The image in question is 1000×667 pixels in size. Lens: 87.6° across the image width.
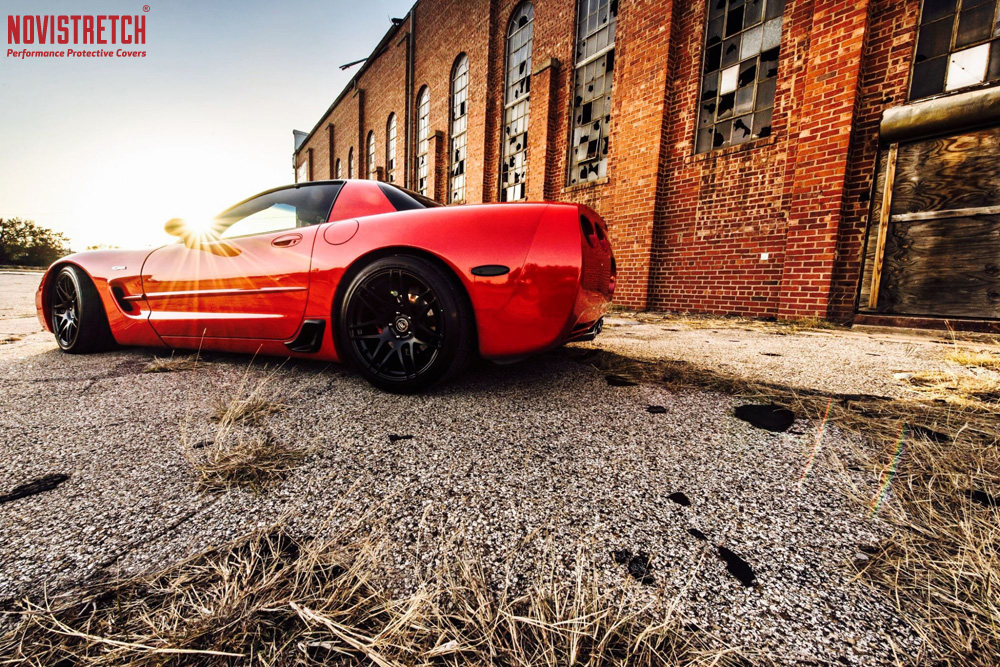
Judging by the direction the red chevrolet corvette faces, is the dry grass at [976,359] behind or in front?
behind

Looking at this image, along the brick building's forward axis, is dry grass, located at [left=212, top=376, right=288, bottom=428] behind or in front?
in front

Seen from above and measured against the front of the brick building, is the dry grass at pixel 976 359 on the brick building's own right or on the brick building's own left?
on the brick building's own left

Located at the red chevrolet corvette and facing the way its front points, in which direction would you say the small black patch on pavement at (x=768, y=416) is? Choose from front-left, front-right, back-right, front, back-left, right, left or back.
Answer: back

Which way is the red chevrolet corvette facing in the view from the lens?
facing away from the viewer and to the left of the viewer

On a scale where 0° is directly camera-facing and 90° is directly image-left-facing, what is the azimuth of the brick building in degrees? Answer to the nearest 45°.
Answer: approximately 45°

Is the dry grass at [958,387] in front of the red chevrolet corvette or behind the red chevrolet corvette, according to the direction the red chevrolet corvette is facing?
behind

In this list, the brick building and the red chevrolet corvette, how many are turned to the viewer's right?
0

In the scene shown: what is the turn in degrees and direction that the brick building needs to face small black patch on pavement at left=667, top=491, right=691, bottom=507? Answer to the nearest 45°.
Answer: approximately 45° to its left

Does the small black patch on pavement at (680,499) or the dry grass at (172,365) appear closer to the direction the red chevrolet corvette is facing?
the dry grass

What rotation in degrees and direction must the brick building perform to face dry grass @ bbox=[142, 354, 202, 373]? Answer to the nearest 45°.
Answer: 0° — it already faces it

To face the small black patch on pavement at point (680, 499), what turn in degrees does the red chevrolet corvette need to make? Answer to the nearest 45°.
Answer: approximately 135° to its left

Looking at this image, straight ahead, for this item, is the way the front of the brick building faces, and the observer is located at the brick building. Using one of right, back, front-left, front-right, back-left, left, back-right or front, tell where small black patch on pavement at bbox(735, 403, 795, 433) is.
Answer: front-left

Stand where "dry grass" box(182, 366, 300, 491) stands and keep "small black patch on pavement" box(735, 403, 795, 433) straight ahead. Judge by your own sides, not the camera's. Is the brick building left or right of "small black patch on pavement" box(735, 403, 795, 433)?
left

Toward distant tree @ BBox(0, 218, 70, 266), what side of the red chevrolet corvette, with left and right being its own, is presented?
front

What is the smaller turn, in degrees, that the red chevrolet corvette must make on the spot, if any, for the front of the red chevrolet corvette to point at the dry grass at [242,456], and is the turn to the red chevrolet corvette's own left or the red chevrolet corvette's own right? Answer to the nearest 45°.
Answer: approximately 90° to the red chevrolet corvette's own left

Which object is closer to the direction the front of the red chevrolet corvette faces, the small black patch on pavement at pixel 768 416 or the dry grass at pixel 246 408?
the dry grass
